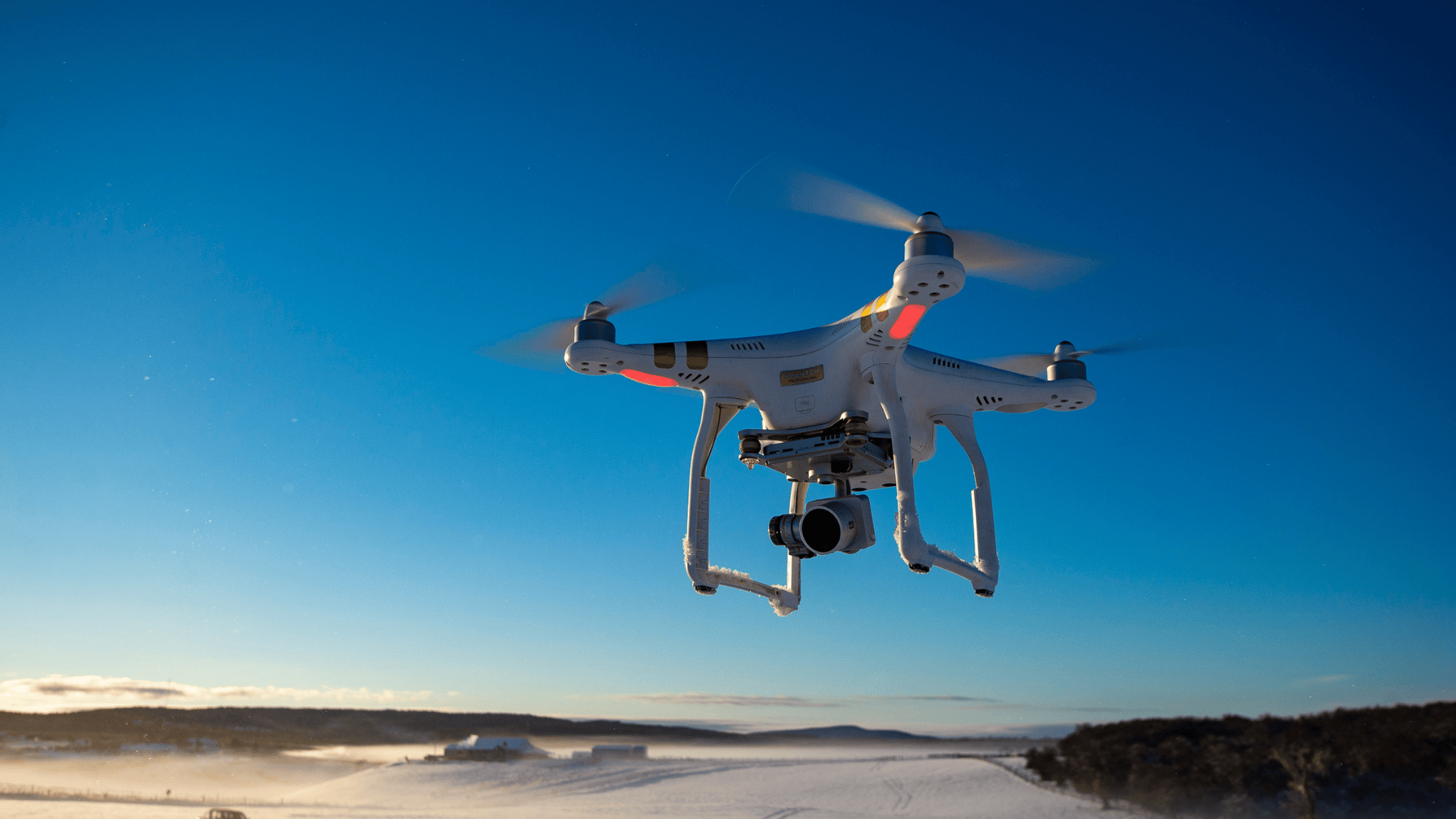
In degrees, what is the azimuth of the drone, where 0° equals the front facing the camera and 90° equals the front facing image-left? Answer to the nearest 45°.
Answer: approximately 45°
